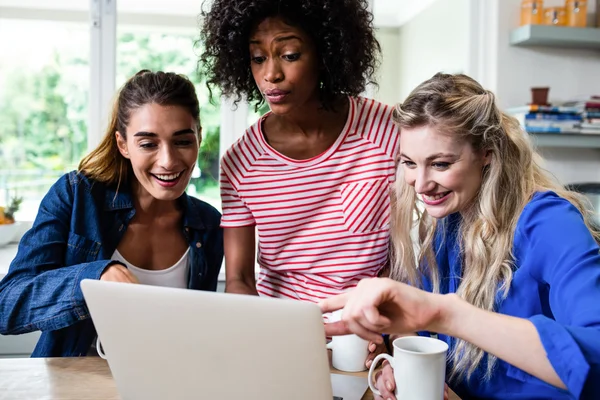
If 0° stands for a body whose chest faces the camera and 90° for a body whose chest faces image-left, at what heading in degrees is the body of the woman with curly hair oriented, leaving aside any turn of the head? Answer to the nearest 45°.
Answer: approximately 0°

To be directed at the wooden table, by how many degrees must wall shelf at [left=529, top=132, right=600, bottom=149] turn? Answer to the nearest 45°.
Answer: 0° — it already faces it

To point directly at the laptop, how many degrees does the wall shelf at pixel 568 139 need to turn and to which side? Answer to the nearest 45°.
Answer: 0° — it already faces it

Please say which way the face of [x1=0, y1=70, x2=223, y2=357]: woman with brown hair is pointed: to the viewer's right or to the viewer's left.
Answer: to the viewer's right

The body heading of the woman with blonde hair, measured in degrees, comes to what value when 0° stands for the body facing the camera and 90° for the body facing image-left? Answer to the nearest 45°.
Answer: approximately 45°

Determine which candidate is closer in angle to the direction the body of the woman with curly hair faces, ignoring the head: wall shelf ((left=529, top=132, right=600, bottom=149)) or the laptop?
the laptop
